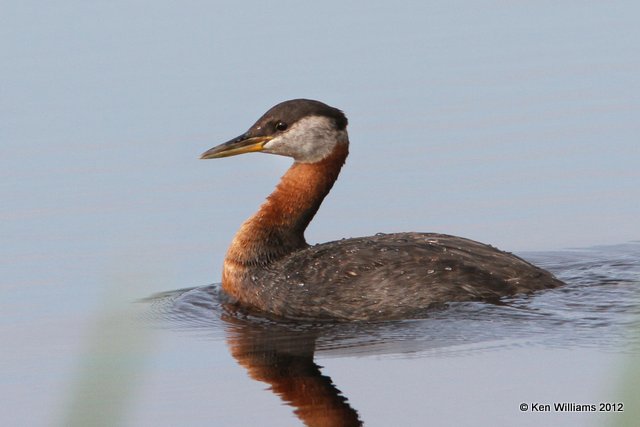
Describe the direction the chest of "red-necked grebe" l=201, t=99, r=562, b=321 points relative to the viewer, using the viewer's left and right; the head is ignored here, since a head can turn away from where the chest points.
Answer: facing to the left of the viewer
